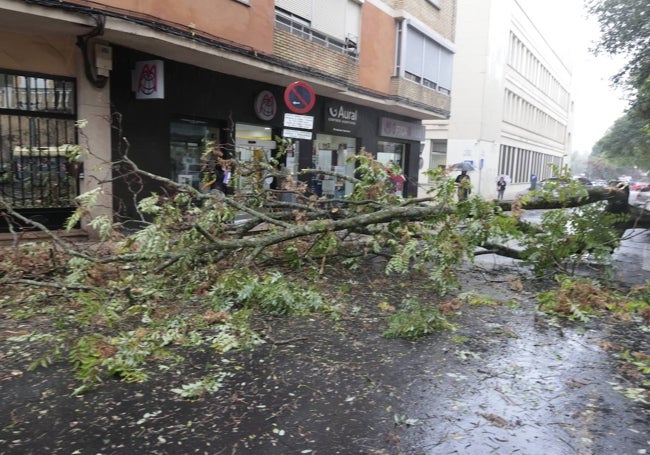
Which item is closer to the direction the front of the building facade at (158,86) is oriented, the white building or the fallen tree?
the fallen tree

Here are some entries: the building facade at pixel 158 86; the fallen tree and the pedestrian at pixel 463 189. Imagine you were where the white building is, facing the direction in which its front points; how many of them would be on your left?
0

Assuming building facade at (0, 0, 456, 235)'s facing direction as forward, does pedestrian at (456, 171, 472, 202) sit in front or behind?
in front

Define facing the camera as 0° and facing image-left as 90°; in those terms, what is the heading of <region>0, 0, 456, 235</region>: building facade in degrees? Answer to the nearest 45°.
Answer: approximately 315°

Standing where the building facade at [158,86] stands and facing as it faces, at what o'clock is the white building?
The white building is roughly at 9 o'clock from the building facade.

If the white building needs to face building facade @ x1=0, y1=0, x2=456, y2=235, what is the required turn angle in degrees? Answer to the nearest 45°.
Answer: approximately 45° to its right

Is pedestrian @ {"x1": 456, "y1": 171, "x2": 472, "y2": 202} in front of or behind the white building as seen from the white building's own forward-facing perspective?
in front

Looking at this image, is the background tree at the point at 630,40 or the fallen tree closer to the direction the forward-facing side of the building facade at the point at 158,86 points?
the fallen tree

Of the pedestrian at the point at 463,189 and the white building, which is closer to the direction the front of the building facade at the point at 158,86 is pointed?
the pedestrian

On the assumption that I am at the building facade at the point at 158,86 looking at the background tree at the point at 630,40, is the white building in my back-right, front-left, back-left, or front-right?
front-left

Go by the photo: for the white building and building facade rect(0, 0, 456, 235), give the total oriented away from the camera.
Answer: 0
